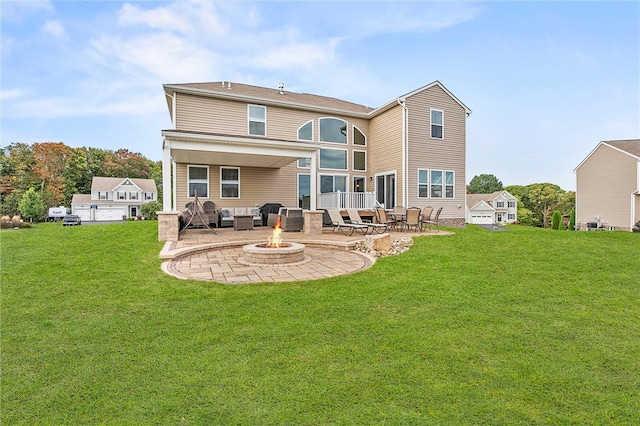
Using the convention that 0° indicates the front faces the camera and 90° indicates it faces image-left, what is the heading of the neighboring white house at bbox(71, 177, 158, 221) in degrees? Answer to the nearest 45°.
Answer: approximately 0°

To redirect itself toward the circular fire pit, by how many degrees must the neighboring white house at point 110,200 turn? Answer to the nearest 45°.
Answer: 0° — it already faces it

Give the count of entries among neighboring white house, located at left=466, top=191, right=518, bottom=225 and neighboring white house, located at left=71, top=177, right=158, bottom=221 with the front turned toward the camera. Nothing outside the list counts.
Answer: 2

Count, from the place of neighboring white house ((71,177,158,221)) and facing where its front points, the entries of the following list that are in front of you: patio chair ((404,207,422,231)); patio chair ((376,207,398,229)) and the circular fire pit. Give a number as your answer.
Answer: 3

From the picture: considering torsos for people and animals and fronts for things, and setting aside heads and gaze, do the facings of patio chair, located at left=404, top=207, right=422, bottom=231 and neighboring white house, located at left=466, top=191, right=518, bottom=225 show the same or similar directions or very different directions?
very different directions

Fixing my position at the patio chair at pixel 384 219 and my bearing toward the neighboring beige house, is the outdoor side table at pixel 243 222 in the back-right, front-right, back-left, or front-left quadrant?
back-left

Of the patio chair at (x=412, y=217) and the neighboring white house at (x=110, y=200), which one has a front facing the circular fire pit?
the neighboring white house

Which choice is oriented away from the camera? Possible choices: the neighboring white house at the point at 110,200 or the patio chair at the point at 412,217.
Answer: the patio chair

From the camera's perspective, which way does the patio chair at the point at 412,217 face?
away from the camera

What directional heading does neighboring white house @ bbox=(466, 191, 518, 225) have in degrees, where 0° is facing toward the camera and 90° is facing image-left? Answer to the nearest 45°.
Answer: approximately 0°

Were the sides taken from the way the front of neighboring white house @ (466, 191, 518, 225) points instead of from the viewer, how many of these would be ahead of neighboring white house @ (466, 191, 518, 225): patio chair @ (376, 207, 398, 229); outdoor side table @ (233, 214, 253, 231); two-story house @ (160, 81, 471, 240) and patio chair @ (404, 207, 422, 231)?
4
